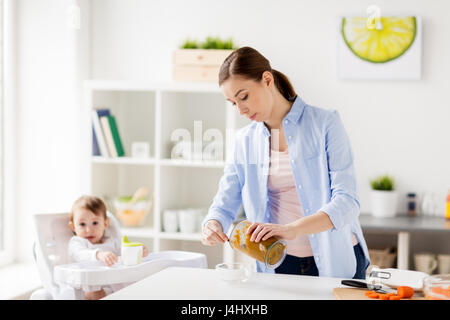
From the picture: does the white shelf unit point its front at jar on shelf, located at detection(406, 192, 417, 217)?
no

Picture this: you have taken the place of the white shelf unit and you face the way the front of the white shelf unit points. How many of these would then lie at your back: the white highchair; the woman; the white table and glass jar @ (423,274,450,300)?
0

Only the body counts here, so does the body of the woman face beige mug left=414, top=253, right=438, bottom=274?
no

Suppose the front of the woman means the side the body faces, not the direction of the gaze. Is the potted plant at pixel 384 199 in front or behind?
behind

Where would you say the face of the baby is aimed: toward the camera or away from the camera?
toward the camera

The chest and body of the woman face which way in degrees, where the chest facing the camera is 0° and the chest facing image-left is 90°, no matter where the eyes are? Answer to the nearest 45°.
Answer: approximately 45°

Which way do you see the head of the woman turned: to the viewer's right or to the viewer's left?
to the viewer's left

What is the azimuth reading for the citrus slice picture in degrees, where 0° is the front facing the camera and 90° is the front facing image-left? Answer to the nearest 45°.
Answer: approximately 0°

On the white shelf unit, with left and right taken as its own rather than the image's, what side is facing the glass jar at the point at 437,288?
front

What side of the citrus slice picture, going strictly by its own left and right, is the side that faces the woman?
front

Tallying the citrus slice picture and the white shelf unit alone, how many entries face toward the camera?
2

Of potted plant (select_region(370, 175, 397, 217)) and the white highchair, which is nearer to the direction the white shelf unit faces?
the white highchair

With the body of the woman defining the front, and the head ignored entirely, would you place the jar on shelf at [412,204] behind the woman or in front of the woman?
behind

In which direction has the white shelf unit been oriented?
toward the camera
